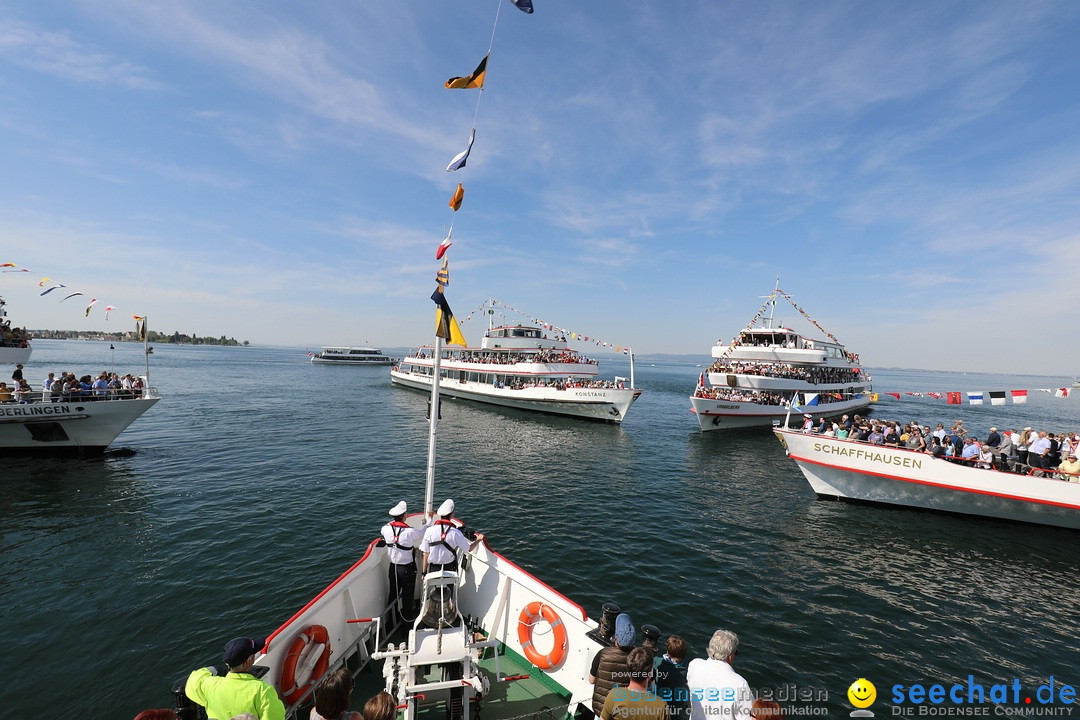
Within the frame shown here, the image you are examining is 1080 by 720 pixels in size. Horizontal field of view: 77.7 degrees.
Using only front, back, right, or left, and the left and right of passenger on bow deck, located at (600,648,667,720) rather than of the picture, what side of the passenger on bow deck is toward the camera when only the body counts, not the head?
back

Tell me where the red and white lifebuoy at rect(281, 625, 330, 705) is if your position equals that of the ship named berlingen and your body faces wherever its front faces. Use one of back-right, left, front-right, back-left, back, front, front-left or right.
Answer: right

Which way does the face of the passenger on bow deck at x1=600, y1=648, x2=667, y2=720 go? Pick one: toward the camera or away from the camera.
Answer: away from the camera

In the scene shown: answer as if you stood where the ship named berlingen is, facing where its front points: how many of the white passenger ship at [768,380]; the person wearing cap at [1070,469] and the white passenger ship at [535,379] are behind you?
0

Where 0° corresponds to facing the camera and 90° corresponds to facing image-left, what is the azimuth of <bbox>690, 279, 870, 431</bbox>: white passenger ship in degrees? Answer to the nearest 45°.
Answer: approximately 45°

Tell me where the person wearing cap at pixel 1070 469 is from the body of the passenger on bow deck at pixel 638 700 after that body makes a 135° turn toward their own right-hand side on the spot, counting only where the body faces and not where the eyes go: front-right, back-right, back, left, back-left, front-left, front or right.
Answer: left

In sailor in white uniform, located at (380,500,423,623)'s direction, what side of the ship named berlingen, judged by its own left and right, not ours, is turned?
right

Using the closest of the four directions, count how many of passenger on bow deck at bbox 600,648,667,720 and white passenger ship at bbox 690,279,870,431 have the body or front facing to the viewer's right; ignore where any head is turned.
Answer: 0

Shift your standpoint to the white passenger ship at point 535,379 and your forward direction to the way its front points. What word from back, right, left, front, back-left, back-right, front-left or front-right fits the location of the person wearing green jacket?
front-right

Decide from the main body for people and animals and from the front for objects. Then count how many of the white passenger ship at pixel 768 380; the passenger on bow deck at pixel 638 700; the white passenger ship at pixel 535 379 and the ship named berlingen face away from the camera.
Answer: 1
